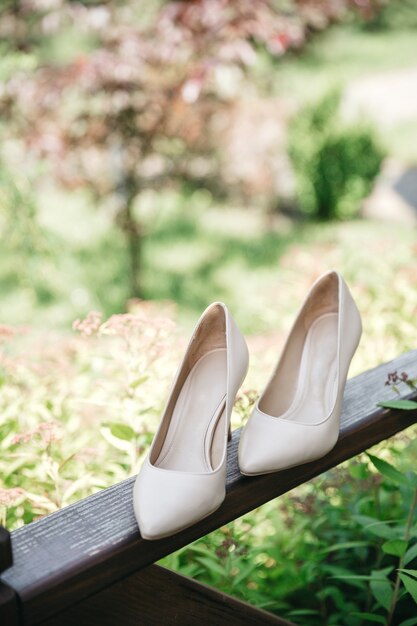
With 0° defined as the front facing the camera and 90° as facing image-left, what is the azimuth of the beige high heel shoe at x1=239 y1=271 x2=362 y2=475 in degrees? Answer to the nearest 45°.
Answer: approximately 45°

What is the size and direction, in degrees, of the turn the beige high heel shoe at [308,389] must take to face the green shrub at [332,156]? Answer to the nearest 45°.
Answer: approximately 135° to its right

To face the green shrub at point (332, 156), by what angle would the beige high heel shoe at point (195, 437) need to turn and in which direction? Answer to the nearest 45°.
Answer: approximately 135° to its right

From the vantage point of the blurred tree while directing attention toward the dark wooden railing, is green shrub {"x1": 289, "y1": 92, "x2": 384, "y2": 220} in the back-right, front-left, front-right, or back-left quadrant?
back-left

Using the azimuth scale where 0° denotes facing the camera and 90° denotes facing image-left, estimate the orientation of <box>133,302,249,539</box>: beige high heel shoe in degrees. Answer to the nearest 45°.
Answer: approximately 45°
